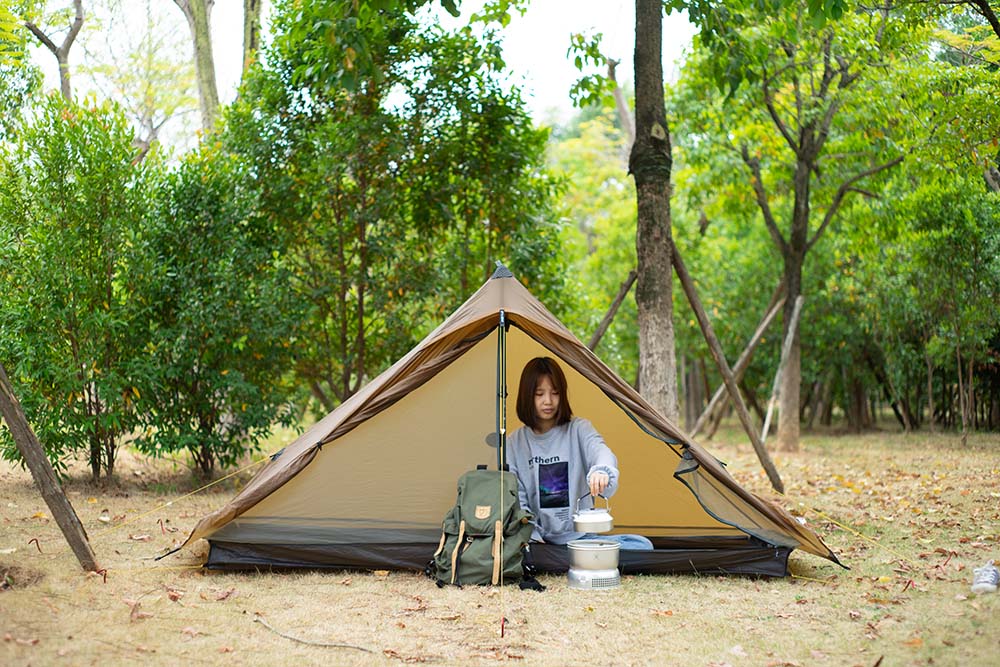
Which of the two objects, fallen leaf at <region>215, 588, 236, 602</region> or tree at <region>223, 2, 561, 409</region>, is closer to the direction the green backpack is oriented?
the fallen leaf

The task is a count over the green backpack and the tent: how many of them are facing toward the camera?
2

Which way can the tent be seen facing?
toward the camera

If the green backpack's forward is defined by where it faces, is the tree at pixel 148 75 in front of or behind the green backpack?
behind

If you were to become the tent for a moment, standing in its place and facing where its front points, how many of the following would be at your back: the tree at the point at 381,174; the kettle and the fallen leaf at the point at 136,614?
1

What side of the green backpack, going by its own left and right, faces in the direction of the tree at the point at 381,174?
back

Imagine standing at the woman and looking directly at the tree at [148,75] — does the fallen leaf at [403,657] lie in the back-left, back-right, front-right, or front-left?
back-left

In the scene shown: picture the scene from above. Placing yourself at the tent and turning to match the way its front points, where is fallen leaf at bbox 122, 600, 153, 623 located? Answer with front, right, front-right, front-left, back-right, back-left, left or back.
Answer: front-right

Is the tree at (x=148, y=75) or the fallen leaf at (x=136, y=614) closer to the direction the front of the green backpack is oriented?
the fallen leaf

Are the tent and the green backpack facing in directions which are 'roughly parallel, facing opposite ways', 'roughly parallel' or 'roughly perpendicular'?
roughly parallel

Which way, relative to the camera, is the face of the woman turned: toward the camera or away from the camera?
toward the camera

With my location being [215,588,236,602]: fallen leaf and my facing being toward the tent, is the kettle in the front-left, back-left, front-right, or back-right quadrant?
front-right

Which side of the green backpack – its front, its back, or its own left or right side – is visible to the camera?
front

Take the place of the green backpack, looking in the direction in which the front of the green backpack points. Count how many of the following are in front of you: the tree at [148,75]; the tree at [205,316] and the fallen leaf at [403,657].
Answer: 1

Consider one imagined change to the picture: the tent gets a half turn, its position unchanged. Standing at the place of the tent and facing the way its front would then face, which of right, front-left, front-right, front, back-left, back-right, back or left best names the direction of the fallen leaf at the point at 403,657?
back
